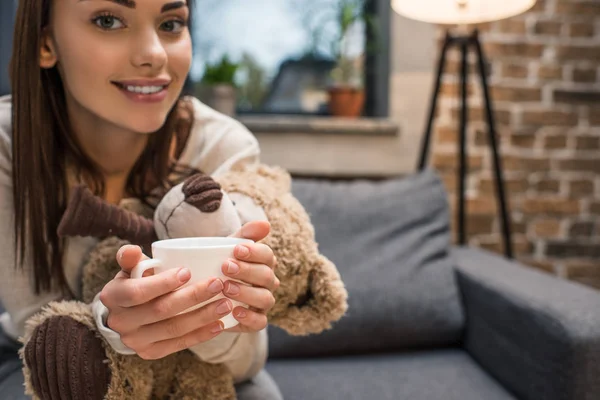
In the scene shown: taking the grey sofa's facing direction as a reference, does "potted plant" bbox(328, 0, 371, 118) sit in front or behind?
behind

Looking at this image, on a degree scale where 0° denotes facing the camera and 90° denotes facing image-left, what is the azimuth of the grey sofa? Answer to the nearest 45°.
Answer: approximately 0°

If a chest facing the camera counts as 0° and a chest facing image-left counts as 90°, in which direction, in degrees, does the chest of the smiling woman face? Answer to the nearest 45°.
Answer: approximately 315°

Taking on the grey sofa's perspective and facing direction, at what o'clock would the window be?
The window is roughly at 5 o'clock from the grey sofa.

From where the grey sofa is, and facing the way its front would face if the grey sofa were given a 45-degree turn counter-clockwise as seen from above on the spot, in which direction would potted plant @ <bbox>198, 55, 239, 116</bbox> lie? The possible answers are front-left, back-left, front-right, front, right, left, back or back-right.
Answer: back

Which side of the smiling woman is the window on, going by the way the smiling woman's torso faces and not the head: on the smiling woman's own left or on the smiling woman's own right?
on the smiling woman's own left
